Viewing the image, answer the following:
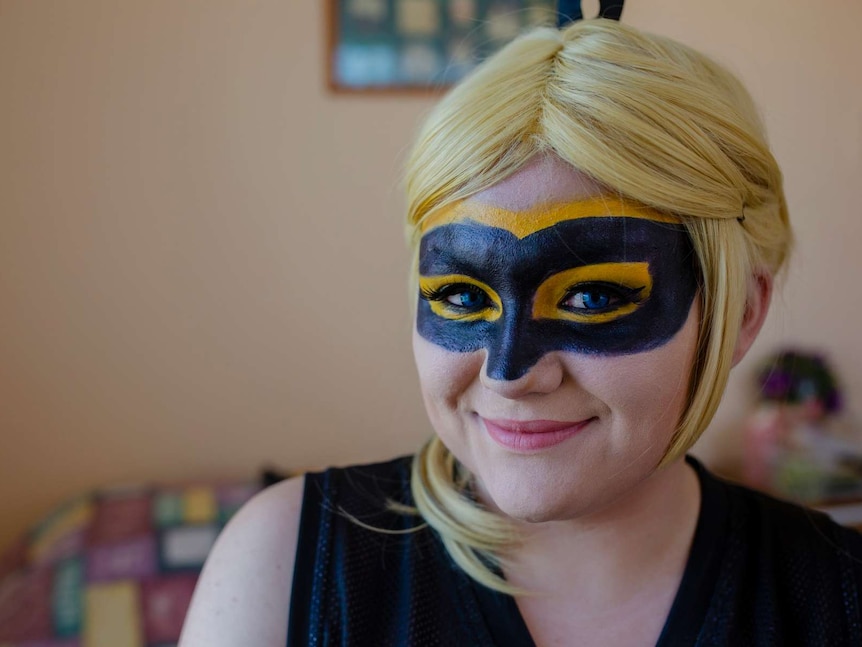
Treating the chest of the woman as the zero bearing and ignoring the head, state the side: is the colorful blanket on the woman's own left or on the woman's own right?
on the woman's own right

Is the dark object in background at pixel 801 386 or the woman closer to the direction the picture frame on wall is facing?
the woman

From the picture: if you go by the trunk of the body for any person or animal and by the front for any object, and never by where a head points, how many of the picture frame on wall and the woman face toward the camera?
2

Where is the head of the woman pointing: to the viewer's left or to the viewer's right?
to the viewer's left

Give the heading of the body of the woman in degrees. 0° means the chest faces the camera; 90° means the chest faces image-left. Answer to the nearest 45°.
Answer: approximately 0°

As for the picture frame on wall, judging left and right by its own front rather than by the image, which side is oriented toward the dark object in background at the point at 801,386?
left
